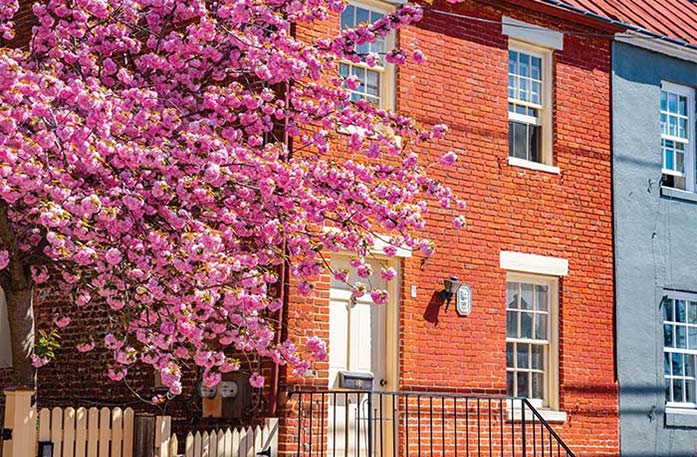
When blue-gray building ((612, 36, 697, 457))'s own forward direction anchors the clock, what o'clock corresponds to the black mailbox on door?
The black mailbox on door is roughly at 3 o'clock from the blue-gray building.

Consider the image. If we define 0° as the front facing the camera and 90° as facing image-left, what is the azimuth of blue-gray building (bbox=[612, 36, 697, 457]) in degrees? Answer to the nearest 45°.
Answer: approximately 315°

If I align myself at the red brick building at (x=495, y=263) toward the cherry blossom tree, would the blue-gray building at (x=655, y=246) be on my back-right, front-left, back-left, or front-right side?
back-left

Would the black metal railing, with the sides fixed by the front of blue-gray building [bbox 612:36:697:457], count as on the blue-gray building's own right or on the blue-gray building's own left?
on the blue-gray building's own right

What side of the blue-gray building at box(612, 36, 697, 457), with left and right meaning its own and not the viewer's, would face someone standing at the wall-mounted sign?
right

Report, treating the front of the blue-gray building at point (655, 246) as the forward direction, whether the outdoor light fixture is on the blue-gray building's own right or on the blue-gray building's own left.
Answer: on the blue-gray building's own right

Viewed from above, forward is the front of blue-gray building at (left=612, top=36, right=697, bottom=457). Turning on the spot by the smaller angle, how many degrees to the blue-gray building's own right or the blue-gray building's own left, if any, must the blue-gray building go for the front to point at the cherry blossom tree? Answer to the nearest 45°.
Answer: approximately 90° to the blue-gray building's own right
